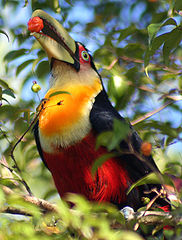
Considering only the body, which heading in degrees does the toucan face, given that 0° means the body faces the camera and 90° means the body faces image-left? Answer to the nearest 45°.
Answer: approximately 45°

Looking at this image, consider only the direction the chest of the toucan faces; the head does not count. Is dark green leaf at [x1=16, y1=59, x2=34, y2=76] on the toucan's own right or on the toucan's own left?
on the toucan's own right

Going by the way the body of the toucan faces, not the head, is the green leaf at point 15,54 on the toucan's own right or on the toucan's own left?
on the toucan's own right

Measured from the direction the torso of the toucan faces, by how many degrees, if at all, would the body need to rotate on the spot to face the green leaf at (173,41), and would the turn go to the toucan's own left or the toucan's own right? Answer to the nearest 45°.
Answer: approximately 90° to the toucan's own left
